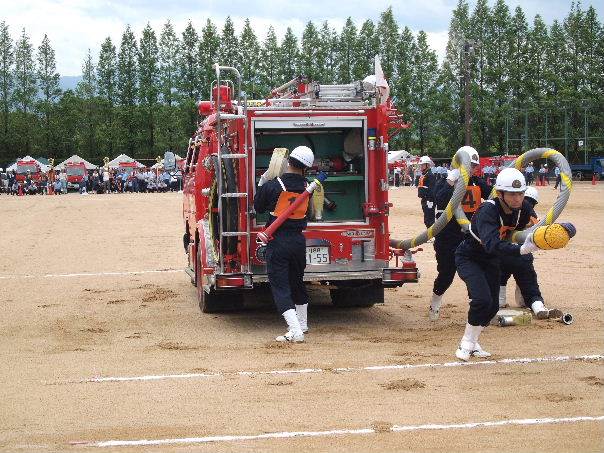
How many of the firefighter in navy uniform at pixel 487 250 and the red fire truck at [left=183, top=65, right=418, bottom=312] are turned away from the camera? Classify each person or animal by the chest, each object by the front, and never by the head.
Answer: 1

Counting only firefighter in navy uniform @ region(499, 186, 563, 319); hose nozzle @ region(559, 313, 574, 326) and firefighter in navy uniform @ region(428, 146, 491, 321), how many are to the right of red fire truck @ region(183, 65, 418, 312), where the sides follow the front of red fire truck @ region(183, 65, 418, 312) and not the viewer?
3

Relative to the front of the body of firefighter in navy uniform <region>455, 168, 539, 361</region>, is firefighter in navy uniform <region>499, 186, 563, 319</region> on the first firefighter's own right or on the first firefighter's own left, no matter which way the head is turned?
on the first firefighter's own left

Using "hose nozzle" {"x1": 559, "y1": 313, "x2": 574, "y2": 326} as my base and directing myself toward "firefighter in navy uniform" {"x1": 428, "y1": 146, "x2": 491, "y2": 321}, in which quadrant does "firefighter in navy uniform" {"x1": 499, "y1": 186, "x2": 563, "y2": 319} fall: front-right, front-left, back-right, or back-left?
front-right

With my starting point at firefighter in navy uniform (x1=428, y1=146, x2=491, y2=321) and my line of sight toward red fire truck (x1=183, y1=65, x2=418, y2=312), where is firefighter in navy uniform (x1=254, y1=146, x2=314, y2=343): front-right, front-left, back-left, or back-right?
front-left

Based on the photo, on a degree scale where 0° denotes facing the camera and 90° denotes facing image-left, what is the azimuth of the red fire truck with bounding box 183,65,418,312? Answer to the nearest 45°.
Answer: approximately 180°

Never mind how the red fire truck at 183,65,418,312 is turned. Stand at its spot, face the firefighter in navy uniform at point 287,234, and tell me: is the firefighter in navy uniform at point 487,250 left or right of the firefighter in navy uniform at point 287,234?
left

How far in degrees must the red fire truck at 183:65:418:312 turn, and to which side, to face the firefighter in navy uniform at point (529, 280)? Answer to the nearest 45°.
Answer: approximately 90° to its right

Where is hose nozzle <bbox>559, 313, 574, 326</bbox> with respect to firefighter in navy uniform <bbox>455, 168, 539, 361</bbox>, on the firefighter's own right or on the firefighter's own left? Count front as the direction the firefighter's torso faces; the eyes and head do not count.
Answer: on the firefighter's own left

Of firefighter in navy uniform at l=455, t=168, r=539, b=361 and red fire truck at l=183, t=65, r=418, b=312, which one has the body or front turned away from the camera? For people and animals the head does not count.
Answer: the red fire truck

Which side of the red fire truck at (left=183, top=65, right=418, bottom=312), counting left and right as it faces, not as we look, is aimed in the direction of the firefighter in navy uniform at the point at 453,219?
back

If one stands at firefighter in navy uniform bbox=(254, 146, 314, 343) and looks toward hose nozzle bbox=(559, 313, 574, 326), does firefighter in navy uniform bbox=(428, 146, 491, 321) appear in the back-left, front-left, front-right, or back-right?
front-left

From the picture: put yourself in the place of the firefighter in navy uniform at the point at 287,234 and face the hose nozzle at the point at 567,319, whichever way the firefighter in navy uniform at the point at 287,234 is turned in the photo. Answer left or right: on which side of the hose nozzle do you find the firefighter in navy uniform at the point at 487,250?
right
